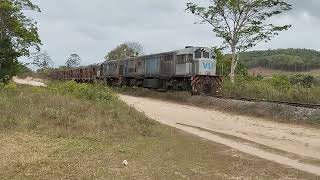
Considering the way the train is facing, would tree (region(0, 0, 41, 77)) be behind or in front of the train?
behind

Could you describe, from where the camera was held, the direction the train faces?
facing the viewer and to the right of the viewer
